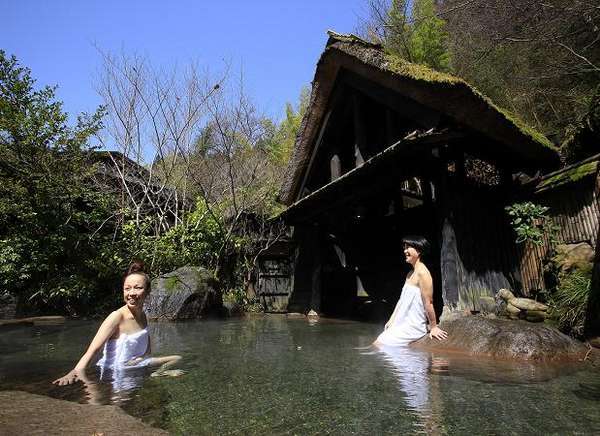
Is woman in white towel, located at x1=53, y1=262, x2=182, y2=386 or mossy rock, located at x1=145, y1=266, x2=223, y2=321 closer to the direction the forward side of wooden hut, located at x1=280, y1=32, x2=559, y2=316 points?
the woman in white towel

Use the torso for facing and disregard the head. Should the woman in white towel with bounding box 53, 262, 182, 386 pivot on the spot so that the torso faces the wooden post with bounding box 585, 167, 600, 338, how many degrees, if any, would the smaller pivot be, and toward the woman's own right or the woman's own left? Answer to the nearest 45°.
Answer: approximately 45° to the woman's own left

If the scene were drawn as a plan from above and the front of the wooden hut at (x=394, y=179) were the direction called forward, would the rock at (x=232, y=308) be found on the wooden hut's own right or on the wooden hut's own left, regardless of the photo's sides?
on the wooden hut's own right

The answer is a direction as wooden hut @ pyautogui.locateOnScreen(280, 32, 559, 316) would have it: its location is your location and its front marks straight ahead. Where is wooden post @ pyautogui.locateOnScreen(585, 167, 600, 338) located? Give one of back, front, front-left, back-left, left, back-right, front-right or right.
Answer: left

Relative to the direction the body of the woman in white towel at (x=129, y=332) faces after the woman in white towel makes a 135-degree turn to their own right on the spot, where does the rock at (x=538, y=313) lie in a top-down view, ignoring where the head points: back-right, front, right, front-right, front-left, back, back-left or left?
back

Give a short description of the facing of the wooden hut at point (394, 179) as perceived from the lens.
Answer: facing the viewer and to the left of the viewer

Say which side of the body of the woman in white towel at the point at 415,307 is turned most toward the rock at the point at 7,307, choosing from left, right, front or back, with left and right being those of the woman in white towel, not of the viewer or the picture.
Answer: front

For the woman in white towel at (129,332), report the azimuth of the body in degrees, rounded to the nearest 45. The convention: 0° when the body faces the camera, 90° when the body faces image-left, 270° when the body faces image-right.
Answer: approximately 315°

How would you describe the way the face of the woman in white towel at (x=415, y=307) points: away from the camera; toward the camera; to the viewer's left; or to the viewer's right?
to the viewer's left

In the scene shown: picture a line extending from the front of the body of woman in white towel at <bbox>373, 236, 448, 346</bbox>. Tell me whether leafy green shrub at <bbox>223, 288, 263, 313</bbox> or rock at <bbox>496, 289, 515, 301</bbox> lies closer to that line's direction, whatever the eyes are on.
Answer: the leafy green shrub

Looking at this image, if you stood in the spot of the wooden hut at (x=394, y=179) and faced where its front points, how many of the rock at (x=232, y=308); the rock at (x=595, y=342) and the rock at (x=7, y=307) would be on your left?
1

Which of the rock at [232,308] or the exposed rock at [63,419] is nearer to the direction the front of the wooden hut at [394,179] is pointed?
the exposed rock

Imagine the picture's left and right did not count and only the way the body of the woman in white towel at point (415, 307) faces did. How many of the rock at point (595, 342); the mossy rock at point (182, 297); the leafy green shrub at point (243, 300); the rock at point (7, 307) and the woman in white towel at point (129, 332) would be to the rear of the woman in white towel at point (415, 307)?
1

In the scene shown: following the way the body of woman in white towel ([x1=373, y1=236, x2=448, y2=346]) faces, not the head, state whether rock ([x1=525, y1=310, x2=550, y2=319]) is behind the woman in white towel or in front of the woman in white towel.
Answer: behind

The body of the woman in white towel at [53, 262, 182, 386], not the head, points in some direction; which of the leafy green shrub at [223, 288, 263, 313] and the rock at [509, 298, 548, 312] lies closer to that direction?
the rock

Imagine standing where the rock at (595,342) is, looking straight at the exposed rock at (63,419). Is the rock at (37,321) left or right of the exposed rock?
right
